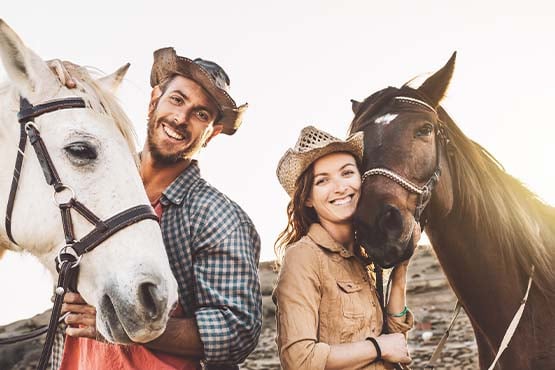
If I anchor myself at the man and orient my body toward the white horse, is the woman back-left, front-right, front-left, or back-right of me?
back-left

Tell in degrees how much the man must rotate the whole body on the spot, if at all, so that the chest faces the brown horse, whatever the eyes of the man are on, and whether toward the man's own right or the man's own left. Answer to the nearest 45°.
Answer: approximately 135° to the man's own left

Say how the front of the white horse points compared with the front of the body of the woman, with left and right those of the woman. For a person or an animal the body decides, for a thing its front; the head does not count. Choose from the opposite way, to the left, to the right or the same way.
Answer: the same way

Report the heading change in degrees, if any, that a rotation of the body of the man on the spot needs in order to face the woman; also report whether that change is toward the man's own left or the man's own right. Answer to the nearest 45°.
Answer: approximately 135° to the man's own left

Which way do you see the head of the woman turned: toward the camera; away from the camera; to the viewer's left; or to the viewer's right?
toward the camera

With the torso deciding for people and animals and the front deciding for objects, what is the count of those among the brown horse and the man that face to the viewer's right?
0

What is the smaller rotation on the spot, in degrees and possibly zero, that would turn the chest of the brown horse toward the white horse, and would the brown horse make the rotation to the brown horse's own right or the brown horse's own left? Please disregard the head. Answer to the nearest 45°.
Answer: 0° — it already faces it

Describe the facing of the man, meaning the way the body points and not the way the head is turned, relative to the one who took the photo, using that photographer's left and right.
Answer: facing the viewer and to the left of the viewer

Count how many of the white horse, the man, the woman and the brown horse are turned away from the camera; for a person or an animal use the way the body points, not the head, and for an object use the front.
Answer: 0

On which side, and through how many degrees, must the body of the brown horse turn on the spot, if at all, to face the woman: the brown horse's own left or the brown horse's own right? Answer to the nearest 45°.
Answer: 0° — it already faces them

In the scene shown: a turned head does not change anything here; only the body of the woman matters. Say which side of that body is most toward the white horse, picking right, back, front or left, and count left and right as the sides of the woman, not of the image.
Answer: right

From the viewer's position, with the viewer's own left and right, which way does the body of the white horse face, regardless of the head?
facing the viewer and to the right of the viewer
